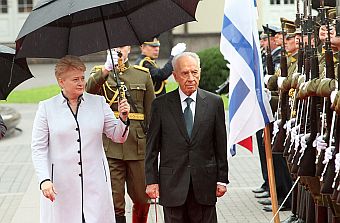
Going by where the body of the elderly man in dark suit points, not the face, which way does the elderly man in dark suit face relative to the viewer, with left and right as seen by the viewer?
facing the viewer

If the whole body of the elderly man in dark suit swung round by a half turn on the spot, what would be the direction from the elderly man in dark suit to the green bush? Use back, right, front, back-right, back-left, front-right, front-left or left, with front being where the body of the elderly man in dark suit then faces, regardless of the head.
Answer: front

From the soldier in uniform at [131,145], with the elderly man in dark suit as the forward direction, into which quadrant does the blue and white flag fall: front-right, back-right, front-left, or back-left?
front-left

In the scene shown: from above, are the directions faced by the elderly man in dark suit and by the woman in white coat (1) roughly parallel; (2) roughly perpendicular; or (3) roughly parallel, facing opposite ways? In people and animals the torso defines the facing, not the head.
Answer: roughly parallel

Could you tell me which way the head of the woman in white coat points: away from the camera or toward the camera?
toward the camera

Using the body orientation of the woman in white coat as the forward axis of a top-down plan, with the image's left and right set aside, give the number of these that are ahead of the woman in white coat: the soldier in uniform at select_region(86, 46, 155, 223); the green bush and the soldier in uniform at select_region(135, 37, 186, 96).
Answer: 0

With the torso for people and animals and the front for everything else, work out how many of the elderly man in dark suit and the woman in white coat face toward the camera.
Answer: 2

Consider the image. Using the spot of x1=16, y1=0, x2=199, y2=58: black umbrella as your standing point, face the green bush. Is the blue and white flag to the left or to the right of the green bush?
right

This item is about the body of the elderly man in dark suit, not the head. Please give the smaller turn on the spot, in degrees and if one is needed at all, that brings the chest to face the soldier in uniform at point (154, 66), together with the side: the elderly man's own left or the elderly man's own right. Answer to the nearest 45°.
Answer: approximately 180°

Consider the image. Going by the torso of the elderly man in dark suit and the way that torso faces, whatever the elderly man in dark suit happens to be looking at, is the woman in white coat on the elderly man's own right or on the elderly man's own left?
on the elderly man's own right

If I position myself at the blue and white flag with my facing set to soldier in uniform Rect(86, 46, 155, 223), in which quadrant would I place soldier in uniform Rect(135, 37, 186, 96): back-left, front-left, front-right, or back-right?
front-right

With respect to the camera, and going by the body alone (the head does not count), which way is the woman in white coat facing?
toward the camera
